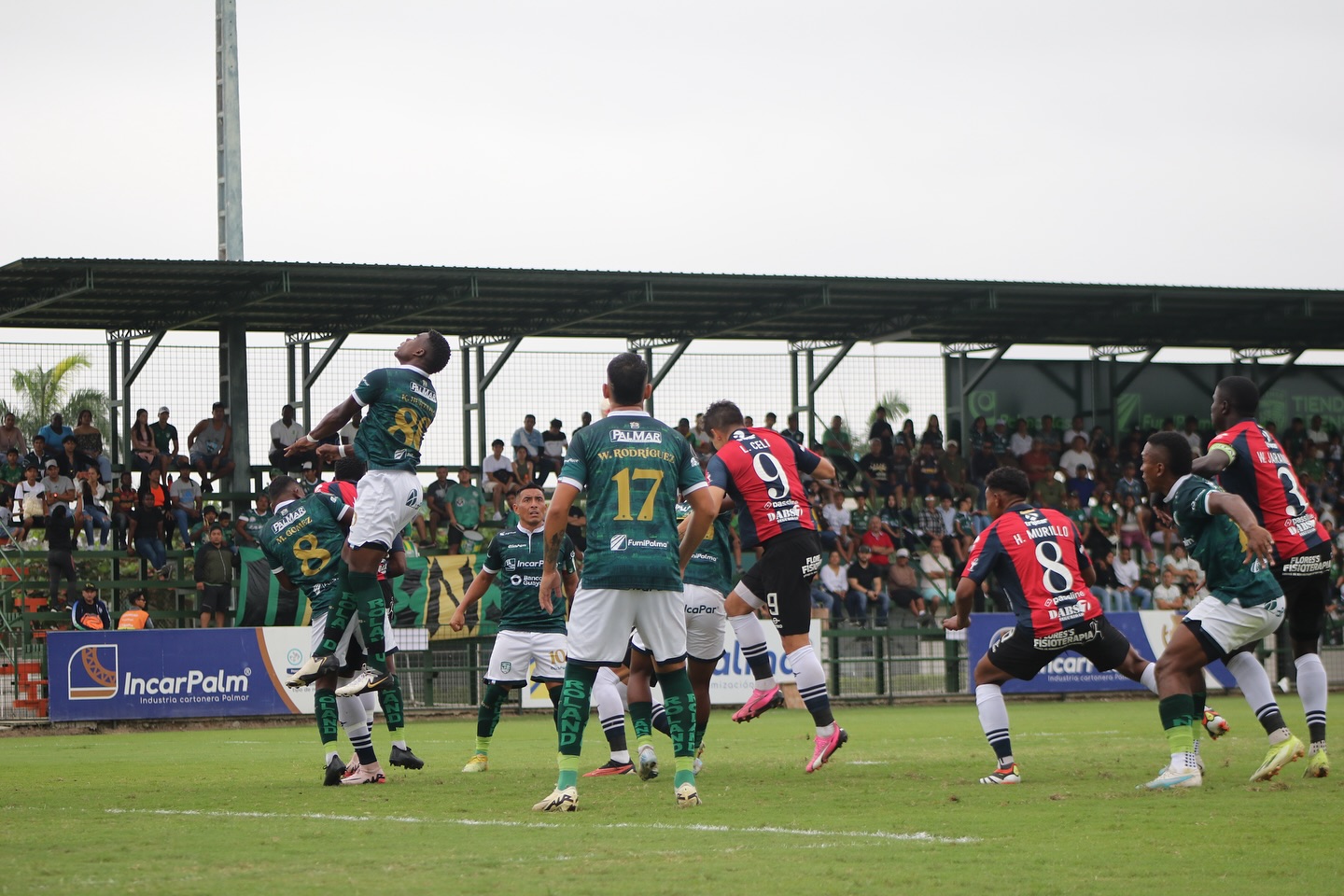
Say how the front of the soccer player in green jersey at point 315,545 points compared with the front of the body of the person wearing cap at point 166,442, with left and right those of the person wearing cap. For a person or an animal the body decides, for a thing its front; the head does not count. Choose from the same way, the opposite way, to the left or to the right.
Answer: the opposite way

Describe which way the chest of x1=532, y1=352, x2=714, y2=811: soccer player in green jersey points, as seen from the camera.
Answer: away from the camera

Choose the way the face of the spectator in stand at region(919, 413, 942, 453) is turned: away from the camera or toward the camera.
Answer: toward the camera

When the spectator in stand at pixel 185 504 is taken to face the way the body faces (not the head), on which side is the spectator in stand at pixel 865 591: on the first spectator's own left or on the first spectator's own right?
on the first spectator's own left

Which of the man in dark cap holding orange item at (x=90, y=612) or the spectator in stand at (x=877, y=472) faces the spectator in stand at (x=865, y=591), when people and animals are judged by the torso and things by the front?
the spectator in stand at (x=877, y=472)

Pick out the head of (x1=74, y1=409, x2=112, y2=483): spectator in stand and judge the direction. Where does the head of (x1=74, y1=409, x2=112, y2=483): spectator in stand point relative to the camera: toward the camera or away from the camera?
toward the camera

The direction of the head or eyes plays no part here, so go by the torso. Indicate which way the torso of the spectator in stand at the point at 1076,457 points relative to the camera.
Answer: toward the camera

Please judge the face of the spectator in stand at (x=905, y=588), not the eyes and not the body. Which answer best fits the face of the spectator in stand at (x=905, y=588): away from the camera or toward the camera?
toward the camera

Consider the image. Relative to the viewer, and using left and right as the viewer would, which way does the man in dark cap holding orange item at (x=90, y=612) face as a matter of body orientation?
facing the viewer

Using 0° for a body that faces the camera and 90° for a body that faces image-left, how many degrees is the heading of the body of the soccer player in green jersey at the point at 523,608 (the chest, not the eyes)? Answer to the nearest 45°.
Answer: approximately 0°

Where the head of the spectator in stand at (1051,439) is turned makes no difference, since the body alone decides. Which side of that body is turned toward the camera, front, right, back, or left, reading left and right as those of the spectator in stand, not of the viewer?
front

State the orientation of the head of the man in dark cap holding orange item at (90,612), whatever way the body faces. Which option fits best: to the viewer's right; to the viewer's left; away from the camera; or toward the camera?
toward the camera

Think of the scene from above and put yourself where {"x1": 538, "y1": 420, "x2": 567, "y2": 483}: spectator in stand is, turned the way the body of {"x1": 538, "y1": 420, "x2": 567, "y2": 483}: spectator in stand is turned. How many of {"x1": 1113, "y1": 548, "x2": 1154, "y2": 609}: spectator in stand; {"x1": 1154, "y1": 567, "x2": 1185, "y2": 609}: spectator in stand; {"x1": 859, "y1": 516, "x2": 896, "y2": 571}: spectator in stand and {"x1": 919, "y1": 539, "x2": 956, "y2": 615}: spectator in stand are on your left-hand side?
4

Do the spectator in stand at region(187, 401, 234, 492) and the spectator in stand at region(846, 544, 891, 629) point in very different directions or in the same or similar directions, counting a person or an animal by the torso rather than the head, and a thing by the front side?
same or similar directions

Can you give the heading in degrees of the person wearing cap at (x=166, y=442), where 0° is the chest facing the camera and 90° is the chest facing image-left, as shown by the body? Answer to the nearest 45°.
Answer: approximately 0°

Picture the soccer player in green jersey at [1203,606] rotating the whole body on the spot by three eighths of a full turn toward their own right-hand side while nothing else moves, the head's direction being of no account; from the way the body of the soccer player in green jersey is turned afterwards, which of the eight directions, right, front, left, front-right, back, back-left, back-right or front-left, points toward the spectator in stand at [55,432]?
left
